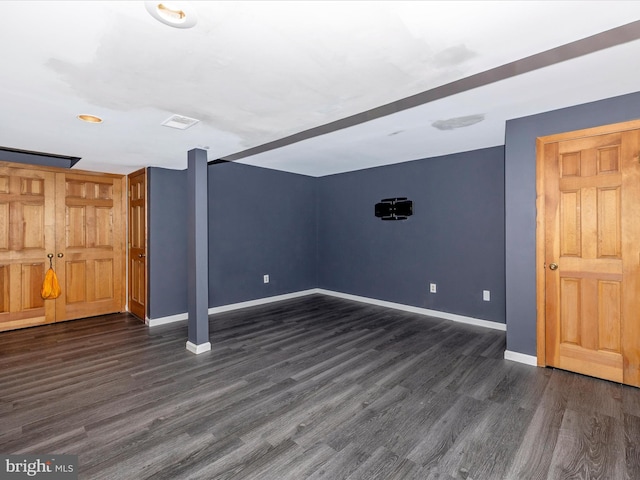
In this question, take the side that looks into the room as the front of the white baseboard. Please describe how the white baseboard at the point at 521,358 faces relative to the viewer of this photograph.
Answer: facing the viewer and to the left of the viewer

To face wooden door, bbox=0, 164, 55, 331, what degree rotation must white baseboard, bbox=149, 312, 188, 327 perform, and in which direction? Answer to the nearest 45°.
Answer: approximately 135° to its right

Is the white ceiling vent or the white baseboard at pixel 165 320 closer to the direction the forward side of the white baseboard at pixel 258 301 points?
the white ceiling vent

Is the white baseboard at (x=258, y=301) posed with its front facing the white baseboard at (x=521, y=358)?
yes

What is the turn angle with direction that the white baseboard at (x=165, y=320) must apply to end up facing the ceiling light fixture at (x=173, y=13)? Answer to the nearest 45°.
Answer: approximately 45° to its right

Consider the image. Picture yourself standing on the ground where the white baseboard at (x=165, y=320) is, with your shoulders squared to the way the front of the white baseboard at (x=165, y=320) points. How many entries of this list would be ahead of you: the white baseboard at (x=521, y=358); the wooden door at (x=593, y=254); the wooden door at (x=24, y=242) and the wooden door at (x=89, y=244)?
2

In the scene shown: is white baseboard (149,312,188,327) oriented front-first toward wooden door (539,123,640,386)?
yes

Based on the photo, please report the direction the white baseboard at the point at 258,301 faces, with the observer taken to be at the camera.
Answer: facing the viewer and to the right of the viewer

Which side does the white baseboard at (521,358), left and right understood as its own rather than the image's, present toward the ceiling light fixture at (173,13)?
front

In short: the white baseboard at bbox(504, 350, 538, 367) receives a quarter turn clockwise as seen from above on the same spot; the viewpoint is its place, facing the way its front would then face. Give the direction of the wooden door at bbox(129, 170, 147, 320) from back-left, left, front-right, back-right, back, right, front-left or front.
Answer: front-left

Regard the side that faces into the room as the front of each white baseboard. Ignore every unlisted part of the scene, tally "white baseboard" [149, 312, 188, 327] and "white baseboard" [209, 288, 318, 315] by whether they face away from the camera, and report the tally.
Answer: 0
